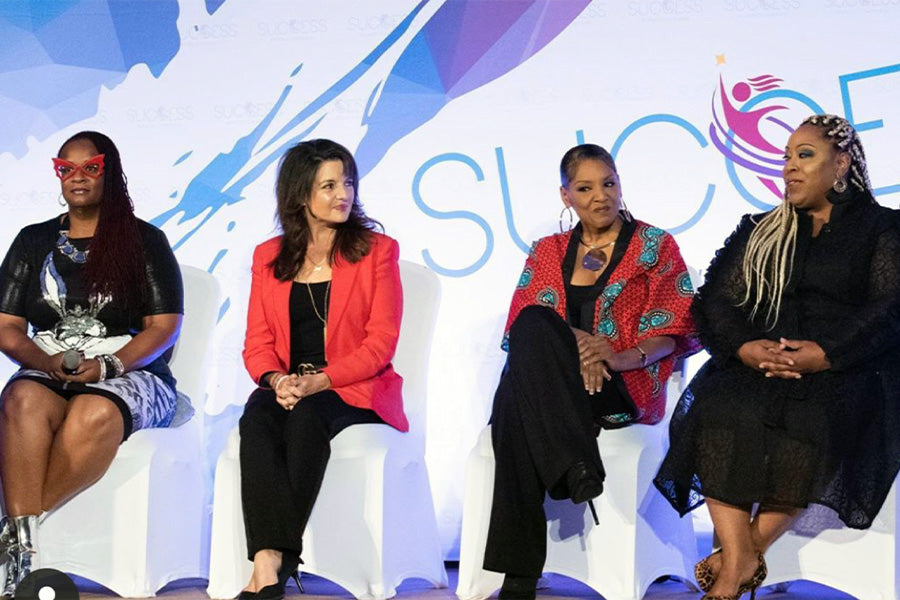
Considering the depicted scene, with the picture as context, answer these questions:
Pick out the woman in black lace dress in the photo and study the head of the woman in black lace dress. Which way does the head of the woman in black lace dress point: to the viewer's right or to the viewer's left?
to the viewer's left

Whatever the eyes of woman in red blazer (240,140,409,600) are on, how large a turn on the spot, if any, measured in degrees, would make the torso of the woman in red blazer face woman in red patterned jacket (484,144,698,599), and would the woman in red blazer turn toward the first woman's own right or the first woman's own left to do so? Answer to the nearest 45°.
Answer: approximately 135° to the first woman's own left

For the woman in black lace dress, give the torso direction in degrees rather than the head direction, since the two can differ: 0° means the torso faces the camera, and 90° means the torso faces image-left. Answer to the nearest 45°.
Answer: approximately 45°

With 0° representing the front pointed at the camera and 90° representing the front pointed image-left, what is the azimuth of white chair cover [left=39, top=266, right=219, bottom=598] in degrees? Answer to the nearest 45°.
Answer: approximately 45°

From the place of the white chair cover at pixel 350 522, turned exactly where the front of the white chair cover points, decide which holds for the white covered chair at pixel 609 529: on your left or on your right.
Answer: on your left

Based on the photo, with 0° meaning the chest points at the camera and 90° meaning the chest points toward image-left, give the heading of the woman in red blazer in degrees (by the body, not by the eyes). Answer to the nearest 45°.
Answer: approximately 45°

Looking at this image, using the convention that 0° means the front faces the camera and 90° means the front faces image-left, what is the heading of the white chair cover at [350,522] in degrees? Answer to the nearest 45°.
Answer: approximately 45°

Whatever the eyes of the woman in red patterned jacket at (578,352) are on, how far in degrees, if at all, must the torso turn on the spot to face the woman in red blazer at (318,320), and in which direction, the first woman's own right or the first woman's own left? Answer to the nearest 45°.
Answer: approximately 45° to the first woman's own right

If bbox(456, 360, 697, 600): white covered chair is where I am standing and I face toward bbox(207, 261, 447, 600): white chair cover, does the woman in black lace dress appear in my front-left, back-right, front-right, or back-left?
back-left
